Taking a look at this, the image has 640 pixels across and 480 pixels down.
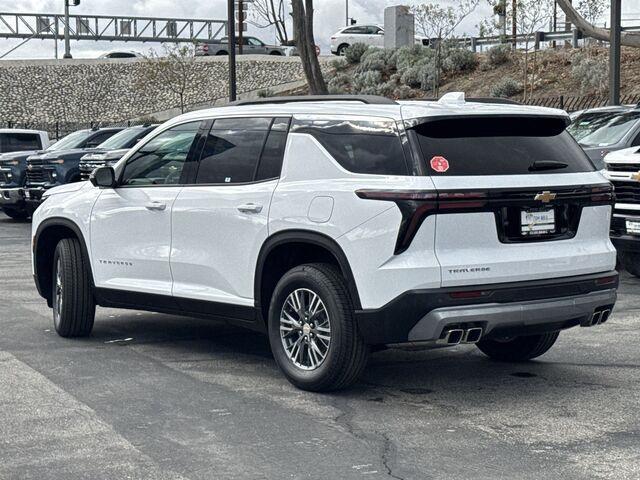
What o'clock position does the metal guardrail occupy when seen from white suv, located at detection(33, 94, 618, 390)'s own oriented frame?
The metal guardrail is roughly at 2 o'clock from the white suv.

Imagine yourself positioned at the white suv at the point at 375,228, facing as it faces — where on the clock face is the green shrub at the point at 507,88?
The green shrub is roughly at 2 o'clock from the white suv.

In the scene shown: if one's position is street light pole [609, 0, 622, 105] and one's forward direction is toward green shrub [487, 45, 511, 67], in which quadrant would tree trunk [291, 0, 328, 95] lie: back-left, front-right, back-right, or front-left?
front-left

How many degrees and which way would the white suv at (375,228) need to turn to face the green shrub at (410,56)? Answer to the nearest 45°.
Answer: approximately 45° to its right

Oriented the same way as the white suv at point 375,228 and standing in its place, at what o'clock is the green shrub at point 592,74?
The green shrub is roughly at 2 o'clock from the white suv.

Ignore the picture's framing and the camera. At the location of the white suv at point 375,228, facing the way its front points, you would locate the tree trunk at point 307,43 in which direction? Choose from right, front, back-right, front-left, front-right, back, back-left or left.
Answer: front-right

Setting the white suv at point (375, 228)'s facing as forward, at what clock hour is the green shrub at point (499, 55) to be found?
The green shrub is roughly at 2 o'clock from the white suv.

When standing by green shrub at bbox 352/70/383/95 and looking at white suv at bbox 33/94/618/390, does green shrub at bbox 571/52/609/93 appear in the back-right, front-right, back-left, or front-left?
front-left

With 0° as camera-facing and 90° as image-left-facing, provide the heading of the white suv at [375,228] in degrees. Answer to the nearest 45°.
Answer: approximately 135°
